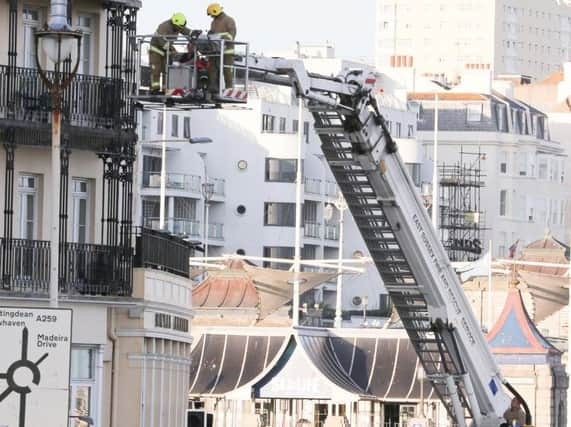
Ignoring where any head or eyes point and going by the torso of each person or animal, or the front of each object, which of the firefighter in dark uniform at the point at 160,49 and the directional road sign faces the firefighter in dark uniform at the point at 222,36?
the firefighter in dark uniform at the point at 160,49

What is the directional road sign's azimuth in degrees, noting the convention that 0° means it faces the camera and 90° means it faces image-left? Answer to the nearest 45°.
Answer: approximately 0°

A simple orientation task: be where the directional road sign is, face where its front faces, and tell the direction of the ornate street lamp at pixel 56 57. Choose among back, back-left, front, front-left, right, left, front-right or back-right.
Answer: back

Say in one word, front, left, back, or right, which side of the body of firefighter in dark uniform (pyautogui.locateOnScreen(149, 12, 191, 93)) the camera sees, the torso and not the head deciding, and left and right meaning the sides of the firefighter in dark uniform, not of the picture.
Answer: right

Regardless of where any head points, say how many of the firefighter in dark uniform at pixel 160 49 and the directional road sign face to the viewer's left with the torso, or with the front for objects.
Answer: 0

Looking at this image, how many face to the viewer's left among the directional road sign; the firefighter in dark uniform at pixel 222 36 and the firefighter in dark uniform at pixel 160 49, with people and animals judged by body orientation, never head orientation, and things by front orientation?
1

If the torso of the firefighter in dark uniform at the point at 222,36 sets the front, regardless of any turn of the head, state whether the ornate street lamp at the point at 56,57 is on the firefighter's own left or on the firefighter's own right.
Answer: on the firefighter's own left

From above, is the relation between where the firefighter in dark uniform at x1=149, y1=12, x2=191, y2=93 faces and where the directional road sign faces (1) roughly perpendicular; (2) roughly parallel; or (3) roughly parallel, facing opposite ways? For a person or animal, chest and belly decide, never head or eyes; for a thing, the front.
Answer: roughly perpendicular

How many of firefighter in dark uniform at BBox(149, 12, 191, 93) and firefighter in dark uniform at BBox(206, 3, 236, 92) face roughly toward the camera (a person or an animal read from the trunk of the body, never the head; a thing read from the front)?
0

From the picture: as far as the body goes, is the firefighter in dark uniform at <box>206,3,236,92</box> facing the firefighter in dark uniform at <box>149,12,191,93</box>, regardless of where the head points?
yes

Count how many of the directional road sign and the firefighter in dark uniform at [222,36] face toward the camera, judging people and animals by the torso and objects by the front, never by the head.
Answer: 1

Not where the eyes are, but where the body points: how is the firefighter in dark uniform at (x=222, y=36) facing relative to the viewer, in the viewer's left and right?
facing to the left of the viewer

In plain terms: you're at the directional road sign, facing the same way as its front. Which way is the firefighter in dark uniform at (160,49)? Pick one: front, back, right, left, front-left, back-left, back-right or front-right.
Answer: back
